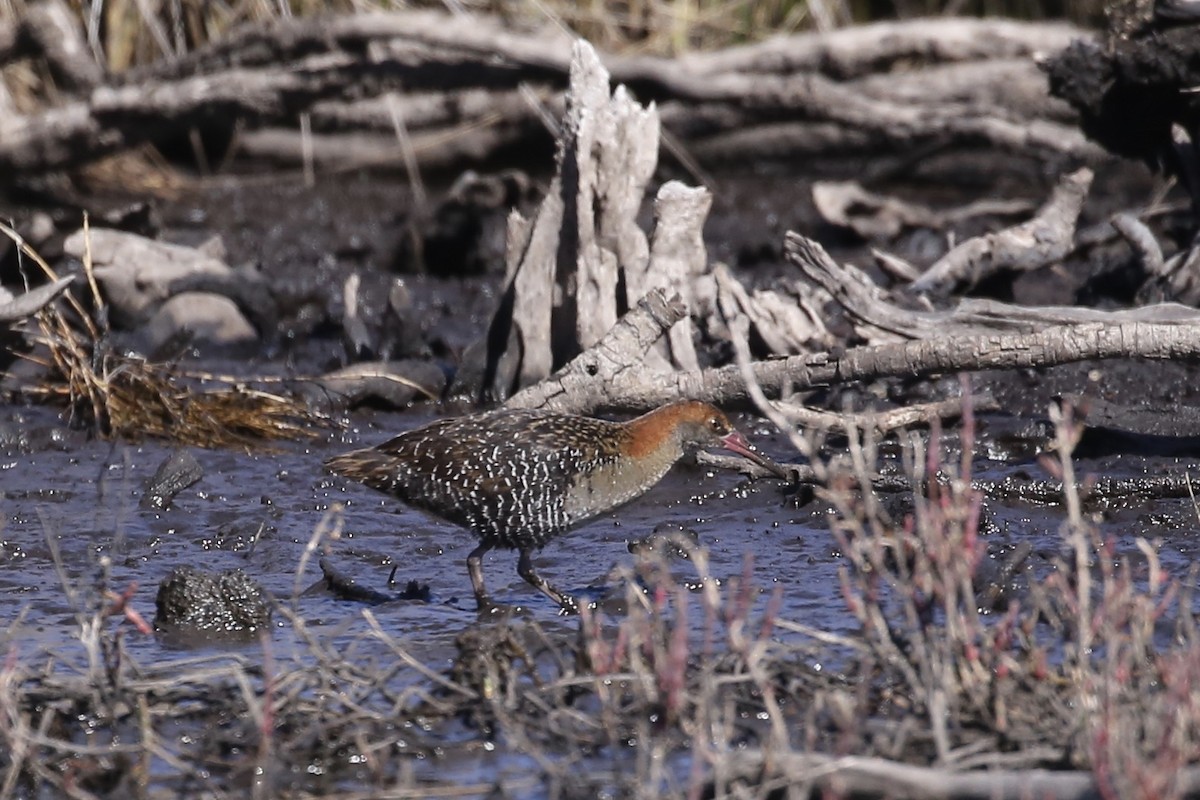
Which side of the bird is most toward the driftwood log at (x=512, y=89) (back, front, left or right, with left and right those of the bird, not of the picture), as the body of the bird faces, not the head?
left

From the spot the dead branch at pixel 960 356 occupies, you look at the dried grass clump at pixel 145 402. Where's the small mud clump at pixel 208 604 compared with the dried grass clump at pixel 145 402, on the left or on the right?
left

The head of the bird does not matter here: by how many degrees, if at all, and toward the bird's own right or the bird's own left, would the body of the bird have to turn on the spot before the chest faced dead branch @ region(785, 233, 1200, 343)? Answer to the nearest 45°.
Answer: approximately 45° to the bird's own left

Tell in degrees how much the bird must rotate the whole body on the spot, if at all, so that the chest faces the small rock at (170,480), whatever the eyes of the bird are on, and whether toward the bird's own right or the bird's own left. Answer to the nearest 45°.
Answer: approximately 135° to the bird's own left

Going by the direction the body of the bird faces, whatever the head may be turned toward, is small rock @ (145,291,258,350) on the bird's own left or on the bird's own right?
on the bird's own left

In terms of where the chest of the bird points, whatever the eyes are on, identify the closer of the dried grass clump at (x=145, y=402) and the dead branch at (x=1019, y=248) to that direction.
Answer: the dead branch

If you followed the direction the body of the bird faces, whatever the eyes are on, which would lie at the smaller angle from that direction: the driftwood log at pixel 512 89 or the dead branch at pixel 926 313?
the dead branch

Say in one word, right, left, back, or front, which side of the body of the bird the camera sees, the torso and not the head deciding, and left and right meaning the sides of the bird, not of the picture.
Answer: right

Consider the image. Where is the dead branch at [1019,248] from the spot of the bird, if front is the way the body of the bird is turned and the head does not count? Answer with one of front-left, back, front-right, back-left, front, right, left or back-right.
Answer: front-left

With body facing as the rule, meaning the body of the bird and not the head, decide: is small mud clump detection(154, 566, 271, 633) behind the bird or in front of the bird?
behind
